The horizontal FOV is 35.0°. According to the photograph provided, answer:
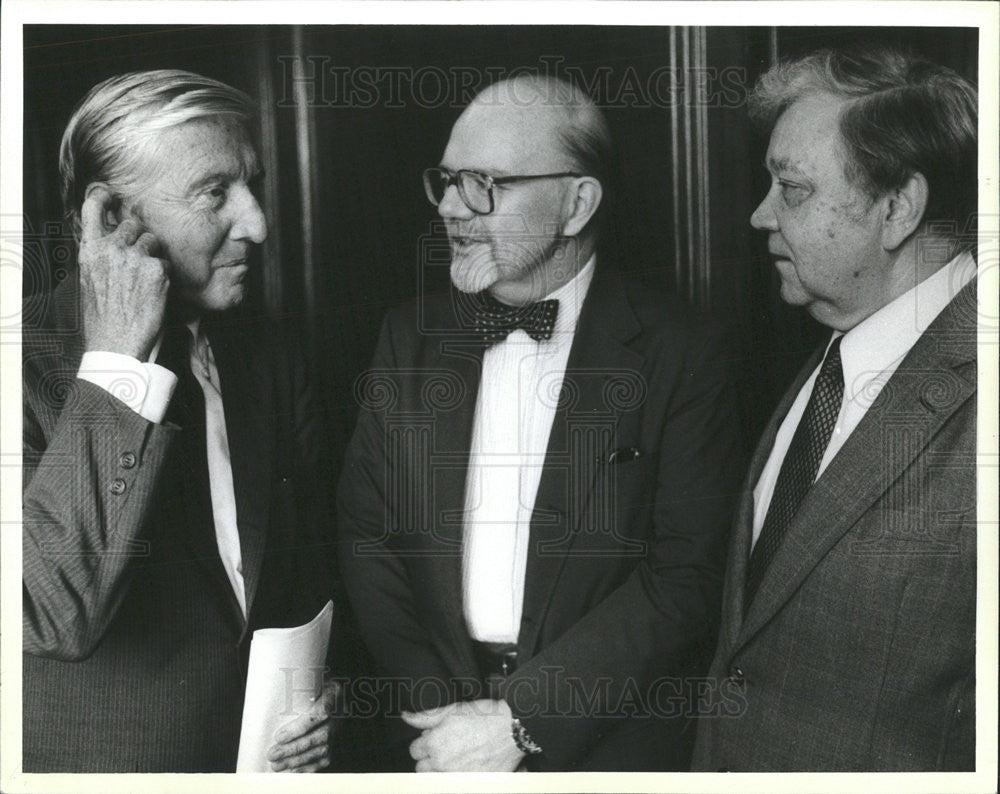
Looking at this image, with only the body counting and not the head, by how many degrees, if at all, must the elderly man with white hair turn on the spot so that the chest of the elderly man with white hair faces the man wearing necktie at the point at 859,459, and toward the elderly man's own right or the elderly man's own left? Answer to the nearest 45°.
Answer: approximately 45° to the elderly man's own left

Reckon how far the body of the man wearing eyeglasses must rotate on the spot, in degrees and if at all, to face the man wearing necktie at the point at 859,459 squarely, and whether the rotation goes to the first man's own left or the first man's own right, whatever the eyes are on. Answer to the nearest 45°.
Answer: approximately 135° to the first man's own left

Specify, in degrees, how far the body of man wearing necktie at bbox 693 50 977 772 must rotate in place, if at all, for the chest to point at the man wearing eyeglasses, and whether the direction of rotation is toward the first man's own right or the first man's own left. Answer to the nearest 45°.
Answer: approximately 45° to the first man's own right

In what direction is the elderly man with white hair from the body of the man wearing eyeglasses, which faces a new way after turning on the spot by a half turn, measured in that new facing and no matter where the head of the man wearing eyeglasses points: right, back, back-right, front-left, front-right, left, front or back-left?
back-left

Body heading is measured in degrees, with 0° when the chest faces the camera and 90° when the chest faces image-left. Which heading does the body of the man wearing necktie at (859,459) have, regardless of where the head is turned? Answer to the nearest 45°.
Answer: approximately 45°

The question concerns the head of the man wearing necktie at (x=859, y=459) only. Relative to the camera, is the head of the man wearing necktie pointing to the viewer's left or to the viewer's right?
to the viewer's left

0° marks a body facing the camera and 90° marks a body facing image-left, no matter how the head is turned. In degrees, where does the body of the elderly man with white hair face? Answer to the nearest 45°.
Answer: approximately 315°

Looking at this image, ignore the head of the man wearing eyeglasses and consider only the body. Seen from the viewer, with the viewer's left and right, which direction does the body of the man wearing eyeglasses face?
facing the viewer and to the left of the viewer

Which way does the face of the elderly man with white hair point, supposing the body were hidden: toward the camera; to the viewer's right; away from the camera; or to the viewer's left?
to the viewer's right

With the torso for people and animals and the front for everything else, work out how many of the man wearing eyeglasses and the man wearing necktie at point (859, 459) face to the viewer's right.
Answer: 0

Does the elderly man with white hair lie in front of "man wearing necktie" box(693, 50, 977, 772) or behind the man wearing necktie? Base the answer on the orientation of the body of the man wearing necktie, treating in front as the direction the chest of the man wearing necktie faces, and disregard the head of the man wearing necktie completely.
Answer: in front
